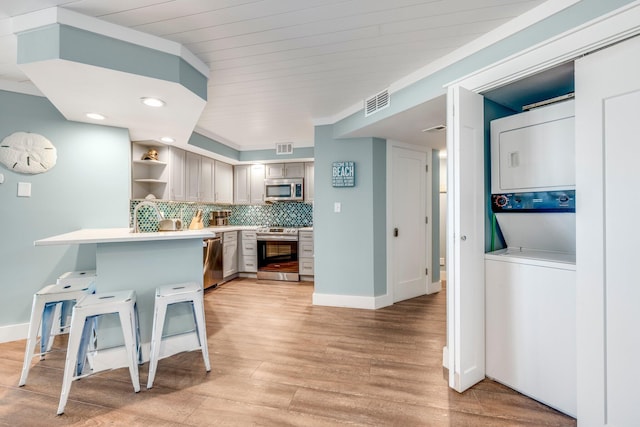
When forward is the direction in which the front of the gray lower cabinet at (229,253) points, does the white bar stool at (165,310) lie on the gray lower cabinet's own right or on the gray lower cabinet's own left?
on the gray lower cabinet's own right

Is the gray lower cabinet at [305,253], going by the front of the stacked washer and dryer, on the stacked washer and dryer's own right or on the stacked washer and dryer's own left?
on the stacked washer and dryer's own right

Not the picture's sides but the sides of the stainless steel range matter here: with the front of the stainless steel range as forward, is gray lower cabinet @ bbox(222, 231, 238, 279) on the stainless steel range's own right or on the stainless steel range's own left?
on the stainless steel range's own right

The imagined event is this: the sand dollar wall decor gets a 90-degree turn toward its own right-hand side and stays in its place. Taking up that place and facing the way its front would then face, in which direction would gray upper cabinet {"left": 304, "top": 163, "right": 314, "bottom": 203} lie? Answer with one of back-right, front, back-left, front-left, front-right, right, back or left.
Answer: back

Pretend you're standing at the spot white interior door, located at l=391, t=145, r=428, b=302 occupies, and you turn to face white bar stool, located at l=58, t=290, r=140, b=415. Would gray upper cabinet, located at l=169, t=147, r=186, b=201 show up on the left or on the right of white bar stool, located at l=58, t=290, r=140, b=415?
right

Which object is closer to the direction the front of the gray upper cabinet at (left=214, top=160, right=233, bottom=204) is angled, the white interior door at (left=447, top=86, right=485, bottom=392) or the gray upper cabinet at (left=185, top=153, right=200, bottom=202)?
the white interior door

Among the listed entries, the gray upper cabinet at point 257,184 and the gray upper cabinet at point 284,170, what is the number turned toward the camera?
2

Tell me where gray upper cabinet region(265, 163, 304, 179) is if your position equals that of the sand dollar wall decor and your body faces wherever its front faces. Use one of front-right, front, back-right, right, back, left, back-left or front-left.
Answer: left
